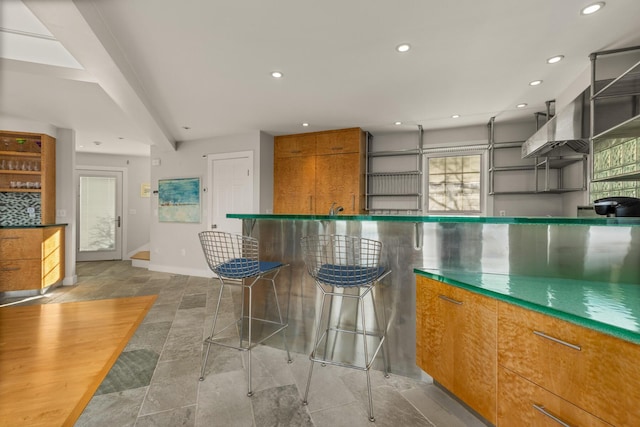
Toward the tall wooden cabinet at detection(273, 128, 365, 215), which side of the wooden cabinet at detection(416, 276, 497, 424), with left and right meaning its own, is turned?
right

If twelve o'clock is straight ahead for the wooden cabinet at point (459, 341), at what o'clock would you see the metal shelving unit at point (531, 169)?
The metal shelving unit is roughly at 5 o'clock from the wooden cabinet.

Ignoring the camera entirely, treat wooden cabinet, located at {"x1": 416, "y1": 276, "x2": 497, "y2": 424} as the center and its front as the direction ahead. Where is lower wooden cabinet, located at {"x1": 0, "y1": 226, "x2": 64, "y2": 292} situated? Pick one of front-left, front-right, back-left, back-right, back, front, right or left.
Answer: front-right

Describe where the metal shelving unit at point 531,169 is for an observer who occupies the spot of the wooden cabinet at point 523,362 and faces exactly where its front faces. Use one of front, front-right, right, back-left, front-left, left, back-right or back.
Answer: back-right

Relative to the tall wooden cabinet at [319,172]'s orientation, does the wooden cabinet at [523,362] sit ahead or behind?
ahead

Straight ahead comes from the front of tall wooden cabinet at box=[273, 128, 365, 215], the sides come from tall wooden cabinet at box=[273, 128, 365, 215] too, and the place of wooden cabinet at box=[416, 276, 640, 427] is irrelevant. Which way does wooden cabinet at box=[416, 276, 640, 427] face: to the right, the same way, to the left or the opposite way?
to the right

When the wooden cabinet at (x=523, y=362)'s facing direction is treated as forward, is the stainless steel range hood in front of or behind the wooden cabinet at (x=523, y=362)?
behind

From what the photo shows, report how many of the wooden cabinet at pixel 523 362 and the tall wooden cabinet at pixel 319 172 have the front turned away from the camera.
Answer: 0

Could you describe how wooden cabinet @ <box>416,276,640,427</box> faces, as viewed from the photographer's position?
facing the viewer and to the left of the viewer

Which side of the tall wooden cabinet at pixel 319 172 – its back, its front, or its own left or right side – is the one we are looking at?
front

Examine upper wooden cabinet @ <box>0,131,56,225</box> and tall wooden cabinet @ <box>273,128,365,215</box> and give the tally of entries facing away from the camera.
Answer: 0
